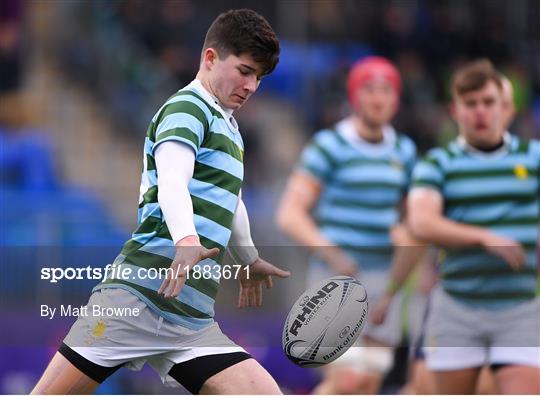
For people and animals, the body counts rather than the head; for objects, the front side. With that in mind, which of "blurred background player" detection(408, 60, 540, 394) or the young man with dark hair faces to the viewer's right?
the young man with dark hair

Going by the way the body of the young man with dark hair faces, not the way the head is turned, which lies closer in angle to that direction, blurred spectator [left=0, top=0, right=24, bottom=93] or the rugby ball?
the rugby ball

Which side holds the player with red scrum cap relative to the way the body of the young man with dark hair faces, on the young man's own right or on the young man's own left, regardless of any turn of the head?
on the young man's own left

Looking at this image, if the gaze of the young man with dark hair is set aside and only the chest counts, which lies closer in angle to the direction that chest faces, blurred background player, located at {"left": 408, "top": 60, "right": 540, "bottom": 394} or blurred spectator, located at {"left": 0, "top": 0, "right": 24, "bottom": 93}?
the blurred background player

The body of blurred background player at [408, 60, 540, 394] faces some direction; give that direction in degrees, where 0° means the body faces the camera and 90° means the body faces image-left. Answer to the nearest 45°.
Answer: approximately 0°

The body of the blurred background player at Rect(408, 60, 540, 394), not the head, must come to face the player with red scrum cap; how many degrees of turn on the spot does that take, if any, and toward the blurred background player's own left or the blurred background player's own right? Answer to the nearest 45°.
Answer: approximately 135° to the blurred background player's own right

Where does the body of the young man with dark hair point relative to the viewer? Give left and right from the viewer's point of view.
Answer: facing to the right of the viewer

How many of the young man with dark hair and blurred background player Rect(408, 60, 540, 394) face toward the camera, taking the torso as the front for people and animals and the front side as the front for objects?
1

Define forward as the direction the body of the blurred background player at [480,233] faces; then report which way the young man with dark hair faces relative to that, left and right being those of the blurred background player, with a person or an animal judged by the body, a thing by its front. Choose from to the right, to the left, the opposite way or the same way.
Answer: to the left

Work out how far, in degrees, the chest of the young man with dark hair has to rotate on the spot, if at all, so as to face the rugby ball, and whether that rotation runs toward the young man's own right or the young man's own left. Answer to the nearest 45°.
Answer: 0° — they already face it
